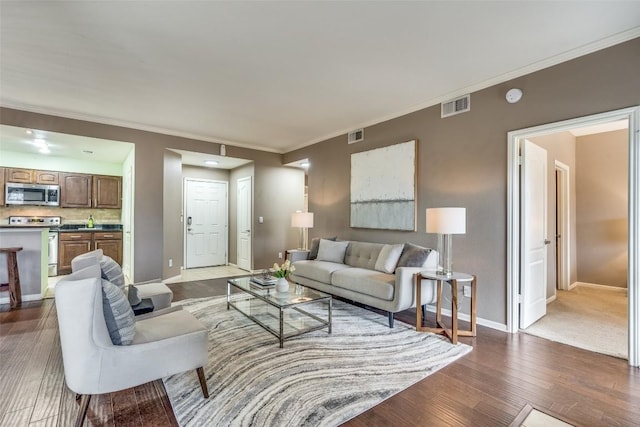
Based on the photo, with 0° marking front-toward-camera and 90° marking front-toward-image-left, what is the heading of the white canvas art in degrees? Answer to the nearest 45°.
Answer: approximately 45°

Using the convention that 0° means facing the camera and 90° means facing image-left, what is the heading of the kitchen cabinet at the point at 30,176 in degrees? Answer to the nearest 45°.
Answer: approximately 0°

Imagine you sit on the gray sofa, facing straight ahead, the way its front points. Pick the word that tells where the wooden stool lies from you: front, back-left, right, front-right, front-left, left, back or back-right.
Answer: front-right

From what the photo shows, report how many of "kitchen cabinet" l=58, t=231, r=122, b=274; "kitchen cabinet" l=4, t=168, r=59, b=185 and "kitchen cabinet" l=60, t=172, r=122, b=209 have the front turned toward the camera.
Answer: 3

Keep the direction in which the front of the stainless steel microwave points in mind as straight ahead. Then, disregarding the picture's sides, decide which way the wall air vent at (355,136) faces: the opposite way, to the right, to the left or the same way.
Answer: to the right

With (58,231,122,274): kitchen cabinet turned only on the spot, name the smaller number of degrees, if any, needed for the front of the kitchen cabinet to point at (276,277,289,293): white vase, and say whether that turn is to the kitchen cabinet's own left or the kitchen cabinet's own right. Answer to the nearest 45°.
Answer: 0° — it already faces it

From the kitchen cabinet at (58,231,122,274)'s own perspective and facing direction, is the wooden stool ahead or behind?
ahead

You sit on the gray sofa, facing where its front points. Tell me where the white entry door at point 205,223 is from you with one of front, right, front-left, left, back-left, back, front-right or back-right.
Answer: right

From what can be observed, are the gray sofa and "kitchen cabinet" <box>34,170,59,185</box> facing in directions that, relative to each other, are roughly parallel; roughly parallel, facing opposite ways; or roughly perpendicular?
roughly perpendicular

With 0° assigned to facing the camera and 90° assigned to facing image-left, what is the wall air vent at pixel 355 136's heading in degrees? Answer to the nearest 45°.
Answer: approximately 45°
